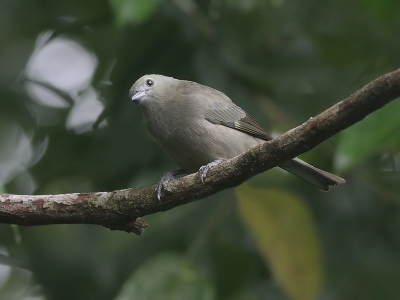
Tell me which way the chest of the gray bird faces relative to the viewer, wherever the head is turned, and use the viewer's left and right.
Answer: facing the viewer and to the left of the viewer
